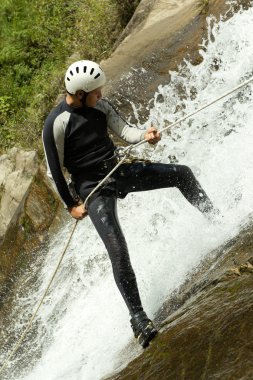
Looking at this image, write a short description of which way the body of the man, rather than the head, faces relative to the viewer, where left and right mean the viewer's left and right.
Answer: facing the viewer and to the right of the viewer

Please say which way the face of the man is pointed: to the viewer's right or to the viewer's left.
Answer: to the viewer's right
